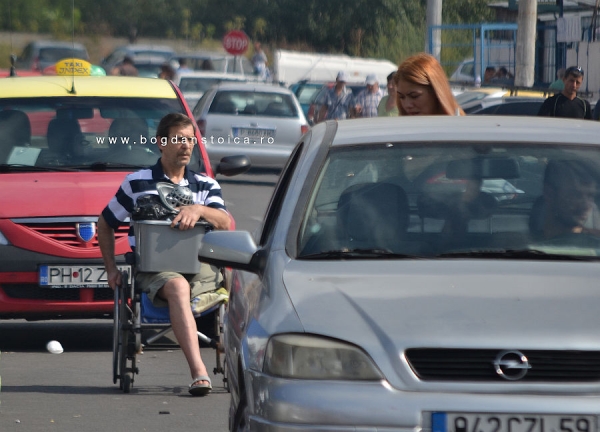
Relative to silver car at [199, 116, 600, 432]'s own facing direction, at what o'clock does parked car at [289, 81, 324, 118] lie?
The parked car is roughly at 6 o'clock from the silver car.

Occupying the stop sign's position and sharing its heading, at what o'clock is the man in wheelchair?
The man in wheelchair is roughly at 12 o'clock from the stop sign.

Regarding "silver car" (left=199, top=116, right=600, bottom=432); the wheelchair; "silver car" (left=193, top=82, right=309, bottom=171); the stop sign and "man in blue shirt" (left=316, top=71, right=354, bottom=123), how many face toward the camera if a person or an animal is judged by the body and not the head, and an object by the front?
4

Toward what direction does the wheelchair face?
toward the camera

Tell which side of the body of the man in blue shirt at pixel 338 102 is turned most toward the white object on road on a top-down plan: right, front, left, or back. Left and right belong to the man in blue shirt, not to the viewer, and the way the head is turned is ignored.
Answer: front

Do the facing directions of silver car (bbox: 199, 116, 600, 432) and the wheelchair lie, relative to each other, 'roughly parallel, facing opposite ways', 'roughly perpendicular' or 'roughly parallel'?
roughly parallel

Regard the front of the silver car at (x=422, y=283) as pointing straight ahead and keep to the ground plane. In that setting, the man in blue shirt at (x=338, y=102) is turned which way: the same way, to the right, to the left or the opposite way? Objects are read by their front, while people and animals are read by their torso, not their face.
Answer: the same way

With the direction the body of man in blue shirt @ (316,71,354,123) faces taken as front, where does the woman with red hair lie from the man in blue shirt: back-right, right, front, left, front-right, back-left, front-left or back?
front

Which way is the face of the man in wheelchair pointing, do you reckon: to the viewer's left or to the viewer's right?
to the viewer's right

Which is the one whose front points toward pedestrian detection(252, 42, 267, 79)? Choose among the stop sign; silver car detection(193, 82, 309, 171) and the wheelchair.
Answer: the silver car

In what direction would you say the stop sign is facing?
toward the camera

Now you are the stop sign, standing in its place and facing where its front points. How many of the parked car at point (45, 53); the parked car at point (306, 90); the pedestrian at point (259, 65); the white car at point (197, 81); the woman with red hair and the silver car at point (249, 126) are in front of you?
4

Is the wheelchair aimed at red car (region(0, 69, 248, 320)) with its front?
no

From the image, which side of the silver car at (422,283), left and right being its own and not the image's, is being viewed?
front

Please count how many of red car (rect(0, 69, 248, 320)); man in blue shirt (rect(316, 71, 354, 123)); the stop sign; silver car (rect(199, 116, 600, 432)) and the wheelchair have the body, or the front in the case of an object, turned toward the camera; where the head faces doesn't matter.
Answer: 5

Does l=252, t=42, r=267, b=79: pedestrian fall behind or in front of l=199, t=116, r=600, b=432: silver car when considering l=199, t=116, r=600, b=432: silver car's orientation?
behind
